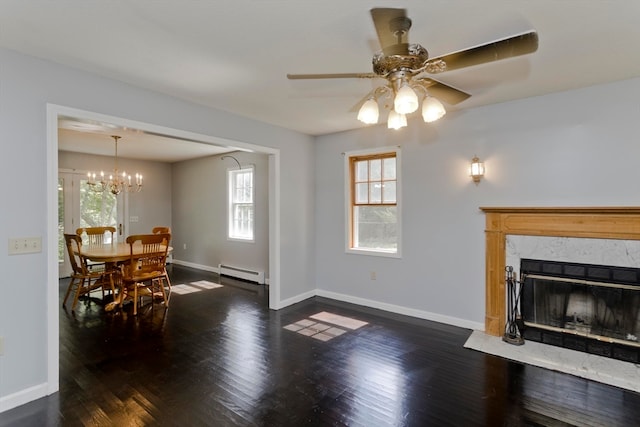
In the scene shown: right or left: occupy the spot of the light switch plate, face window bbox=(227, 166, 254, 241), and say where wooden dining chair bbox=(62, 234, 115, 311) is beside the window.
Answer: left

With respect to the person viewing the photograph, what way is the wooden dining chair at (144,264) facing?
facing away from the viewer and to the left of the viewer

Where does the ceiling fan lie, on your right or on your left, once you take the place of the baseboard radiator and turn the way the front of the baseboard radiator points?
on your left

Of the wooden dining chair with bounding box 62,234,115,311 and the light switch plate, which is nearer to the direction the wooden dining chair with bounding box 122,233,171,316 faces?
the wooden dining chair

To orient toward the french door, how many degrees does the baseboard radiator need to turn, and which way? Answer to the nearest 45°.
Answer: approximately 45° to its right

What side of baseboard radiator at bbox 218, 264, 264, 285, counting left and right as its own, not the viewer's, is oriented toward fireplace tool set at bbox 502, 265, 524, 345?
left

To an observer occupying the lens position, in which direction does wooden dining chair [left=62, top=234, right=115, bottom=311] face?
facing away from the viewer and to the right of the viewer
